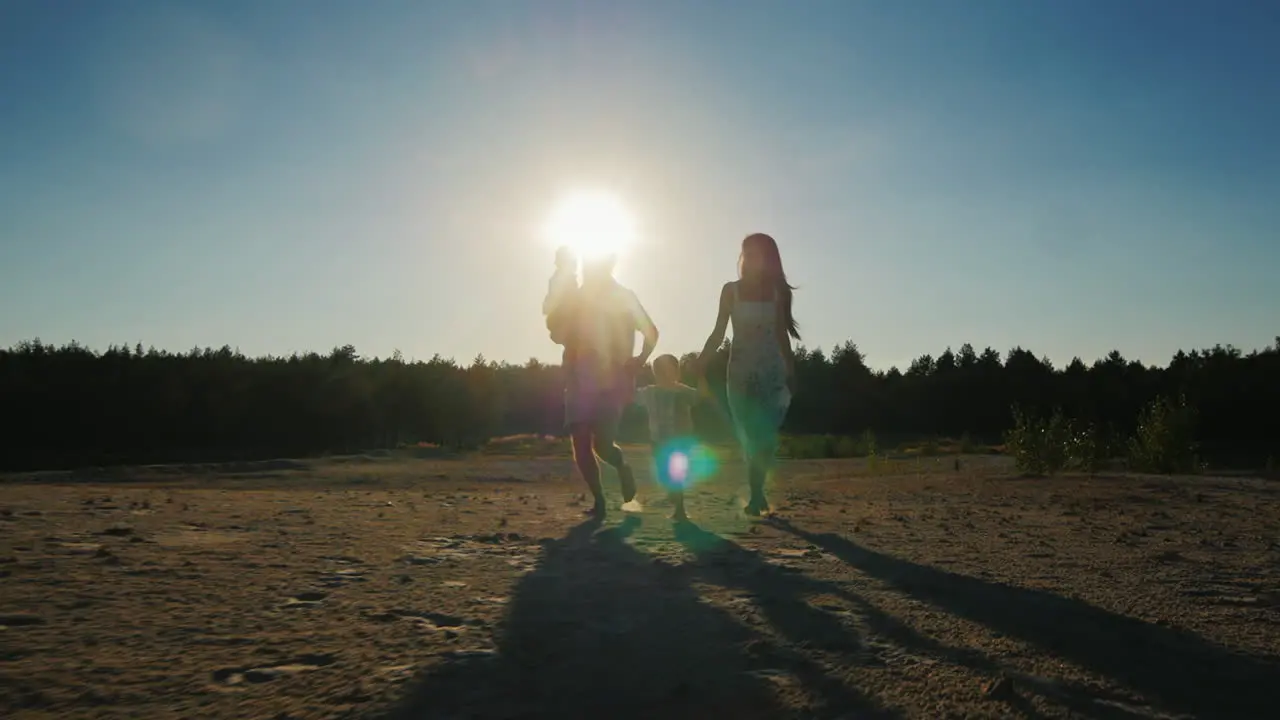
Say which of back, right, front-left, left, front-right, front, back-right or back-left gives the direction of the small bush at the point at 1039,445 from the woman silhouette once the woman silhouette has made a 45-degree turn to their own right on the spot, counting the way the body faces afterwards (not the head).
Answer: back

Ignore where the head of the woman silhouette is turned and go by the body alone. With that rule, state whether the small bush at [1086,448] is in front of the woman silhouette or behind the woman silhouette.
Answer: behind

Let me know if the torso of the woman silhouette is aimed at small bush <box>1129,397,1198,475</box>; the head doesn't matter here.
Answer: no

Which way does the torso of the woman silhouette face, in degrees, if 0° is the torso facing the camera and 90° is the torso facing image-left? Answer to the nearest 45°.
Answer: approximately 0°

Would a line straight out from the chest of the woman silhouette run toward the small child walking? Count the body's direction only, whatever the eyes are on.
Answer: no

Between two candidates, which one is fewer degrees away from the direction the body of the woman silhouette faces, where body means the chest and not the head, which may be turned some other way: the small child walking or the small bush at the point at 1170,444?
the small child walking
